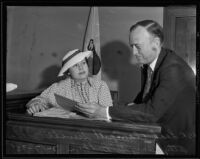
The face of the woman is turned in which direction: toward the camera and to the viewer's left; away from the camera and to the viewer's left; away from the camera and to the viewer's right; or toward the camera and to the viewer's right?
toward the camera and to the viewer's right

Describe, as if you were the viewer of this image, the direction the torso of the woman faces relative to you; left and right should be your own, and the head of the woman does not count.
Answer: facing the viewer
